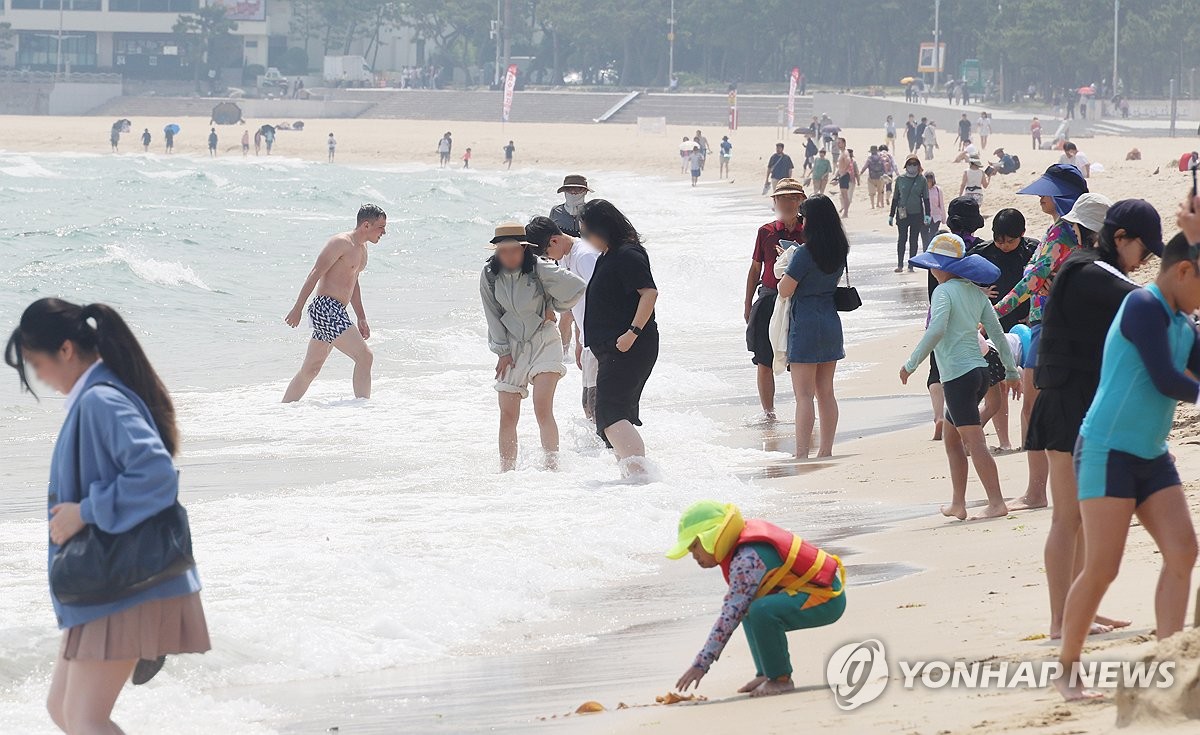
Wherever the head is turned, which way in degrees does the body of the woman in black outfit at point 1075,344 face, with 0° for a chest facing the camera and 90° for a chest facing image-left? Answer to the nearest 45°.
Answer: approximately 270°

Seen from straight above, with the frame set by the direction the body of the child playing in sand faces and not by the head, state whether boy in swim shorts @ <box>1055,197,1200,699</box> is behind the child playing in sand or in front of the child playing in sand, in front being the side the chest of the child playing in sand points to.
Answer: behind

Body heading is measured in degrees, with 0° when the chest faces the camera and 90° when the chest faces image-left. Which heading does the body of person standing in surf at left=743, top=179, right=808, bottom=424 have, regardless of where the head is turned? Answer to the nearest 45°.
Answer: approximately 0°

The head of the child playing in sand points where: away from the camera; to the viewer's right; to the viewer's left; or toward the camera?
to the viewer's left

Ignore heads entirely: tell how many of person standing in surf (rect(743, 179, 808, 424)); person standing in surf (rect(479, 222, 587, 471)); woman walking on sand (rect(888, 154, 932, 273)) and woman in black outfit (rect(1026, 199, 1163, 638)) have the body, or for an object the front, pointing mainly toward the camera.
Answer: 3

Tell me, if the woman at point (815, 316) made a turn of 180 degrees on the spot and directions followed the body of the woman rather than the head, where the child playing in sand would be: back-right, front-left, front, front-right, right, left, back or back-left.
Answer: front-right

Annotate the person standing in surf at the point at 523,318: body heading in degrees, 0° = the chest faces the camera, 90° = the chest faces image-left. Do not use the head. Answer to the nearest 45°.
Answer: approximately 0°

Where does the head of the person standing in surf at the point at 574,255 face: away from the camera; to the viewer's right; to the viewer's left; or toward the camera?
to the viewer's left

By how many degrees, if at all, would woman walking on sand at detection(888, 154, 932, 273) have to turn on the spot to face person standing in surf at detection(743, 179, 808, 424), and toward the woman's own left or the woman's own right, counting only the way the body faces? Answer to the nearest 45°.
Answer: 0° — they already face them

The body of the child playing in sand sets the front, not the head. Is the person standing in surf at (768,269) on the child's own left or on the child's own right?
on the child's own right
